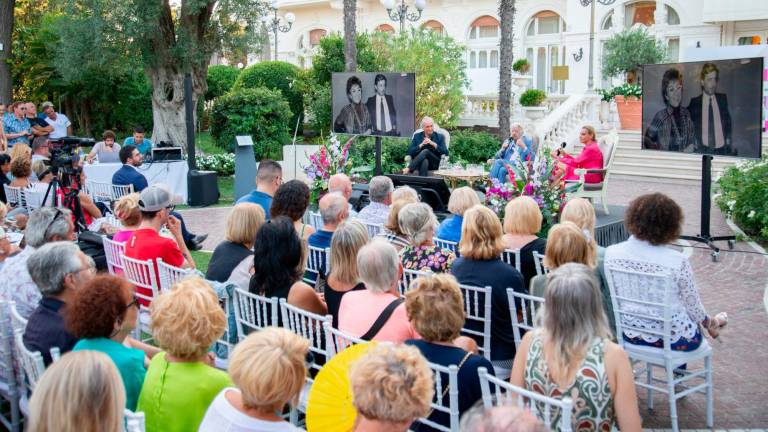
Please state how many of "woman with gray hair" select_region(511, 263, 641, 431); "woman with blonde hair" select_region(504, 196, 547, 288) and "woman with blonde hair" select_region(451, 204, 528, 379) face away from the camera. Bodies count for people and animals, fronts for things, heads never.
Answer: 3

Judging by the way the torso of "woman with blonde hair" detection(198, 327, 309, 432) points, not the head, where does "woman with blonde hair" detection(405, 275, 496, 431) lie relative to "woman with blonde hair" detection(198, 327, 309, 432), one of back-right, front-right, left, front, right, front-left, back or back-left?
front

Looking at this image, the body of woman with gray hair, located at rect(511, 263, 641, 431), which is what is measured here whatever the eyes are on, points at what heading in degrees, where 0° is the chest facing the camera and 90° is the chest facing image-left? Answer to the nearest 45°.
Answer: approximately 180°

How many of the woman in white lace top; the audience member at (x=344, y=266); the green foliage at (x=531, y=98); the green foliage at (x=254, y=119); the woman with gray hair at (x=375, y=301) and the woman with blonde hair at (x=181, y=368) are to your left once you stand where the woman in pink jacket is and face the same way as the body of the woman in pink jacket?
4

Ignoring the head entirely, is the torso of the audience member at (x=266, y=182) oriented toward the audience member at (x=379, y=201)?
no

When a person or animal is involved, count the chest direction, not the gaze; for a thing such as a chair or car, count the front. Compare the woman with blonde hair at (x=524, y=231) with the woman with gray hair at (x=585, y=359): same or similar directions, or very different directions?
same or similar directions

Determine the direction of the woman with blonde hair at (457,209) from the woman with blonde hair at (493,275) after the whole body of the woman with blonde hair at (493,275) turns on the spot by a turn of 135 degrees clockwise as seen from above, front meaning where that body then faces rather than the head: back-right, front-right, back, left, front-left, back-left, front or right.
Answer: back-left

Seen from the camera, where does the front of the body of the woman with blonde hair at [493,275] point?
away from the camera

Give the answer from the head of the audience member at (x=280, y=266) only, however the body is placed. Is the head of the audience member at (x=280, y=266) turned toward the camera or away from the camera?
away from the camera

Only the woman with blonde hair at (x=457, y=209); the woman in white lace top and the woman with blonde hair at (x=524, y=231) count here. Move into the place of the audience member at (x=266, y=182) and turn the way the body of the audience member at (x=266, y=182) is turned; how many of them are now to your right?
3

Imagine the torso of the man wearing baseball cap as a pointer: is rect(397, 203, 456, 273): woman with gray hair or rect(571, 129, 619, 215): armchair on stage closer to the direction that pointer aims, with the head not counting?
the armchair on stage

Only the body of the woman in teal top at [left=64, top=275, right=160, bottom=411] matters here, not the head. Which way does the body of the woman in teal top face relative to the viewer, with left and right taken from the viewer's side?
facing away from the viewer and to the right of the viewer

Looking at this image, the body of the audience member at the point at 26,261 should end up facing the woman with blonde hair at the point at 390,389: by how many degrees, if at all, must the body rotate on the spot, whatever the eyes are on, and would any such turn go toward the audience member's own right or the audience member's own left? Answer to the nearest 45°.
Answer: approximately 135° to the audience member's own right

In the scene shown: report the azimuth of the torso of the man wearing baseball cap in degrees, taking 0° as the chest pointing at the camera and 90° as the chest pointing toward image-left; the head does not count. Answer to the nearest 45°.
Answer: approximately 225°

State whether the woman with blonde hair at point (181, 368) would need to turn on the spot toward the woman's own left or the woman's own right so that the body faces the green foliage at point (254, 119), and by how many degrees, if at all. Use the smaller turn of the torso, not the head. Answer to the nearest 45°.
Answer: approximately 45° to the woman's own left

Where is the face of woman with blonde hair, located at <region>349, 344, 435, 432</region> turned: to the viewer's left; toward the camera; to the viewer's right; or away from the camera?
away from the camera

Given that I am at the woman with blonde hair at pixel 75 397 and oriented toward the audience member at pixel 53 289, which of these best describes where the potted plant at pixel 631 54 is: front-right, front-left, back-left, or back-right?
front-right

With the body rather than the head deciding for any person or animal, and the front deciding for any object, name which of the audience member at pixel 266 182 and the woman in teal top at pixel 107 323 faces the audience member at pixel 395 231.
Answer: the woman in teal top

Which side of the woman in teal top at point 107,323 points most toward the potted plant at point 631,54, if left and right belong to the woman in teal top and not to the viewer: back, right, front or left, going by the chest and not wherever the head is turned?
front
